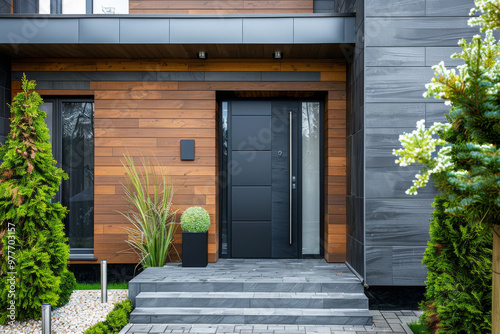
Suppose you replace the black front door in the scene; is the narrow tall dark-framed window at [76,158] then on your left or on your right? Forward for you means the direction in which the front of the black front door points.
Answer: on your right

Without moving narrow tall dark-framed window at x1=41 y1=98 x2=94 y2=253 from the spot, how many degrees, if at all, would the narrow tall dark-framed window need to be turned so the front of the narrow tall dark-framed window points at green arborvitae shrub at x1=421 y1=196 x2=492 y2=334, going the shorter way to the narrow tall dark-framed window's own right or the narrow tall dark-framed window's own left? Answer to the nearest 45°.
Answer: approximately 45° to the narrow tall dark-framed window's own left

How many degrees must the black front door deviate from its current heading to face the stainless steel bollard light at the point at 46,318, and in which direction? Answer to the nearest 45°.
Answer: approximately 45° to its right

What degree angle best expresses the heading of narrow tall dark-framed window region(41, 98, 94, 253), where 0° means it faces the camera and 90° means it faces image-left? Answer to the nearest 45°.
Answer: approximately 0°

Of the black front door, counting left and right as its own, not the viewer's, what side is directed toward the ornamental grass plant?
right

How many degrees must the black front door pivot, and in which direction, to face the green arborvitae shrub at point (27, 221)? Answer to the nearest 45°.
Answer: approximately 45° to its right

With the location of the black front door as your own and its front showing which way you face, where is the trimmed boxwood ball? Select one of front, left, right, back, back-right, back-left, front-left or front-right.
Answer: front-right

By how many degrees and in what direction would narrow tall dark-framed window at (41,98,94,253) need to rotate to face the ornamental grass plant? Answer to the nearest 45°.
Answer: approximately 45° to its left

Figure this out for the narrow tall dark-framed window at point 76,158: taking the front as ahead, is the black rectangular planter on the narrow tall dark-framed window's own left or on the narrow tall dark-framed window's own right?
on the narrow tall dark-framed window's own left

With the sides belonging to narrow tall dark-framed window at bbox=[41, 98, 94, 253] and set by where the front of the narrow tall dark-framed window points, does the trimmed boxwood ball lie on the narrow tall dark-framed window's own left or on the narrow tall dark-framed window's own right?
on the narrow tall dark-framed window's own left

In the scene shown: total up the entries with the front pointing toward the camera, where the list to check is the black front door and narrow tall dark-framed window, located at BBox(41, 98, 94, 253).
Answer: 2

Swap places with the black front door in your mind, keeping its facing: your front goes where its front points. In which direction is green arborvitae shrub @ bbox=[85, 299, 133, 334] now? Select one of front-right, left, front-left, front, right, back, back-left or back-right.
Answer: front-right
